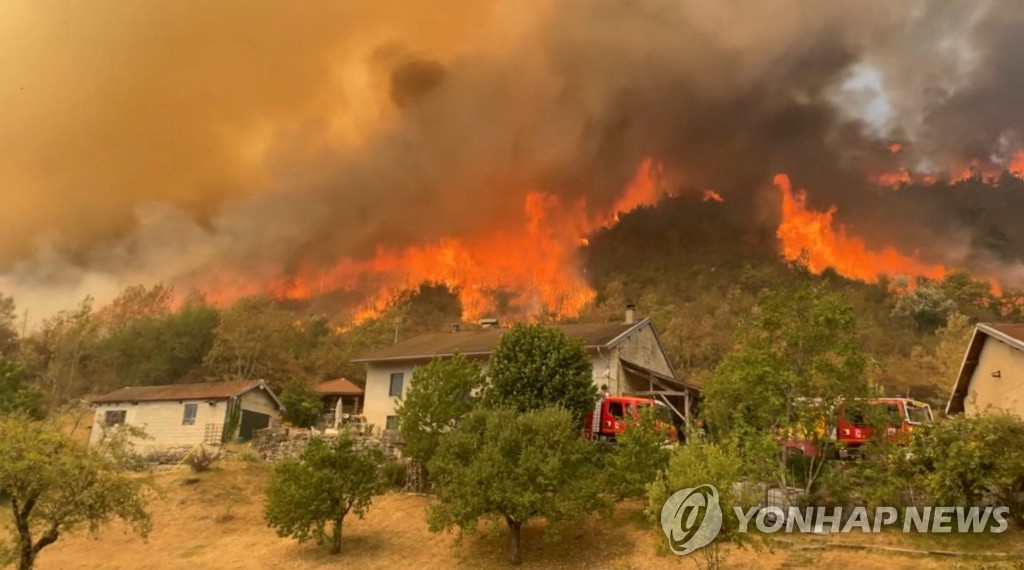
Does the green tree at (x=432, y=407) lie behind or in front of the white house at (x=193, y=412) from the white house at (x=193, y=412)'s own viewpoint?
in front

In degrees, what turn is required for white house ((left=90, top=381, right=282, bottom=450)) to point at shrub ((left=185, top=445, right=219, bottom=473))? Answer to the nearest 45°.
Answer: approximately 45° to its right

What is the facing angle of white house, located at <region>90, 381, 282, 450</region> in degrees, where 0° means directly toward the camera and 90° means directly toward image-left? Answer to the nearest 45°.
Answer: approximately 315°

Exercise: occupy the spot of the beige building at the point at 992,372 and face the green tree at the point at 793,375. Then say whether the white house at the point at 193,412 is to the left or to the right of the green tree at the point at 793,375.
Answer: right

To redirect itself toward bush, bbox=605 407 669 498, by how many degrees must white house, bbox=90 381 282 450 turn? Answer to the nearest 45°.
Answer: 0° — it already faces it

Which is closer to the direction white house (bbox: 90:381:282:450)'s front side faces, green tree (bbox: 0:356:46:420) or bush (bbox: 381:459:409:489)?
the bush
